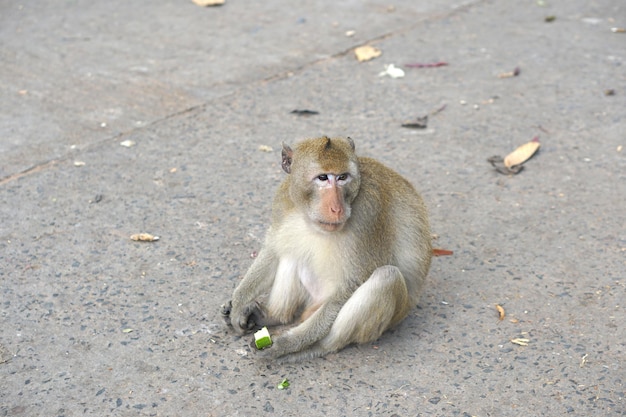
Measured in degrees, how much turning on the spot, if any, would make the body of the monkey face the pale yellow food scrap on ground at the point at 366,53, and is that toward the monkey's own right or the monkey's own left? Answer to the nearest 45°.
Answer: approximately 135° to the monkey's own right

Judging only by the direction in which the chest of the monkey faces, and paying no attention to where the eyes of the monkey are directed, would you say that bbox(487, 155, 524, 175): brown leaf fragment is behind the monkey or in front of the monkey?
behind

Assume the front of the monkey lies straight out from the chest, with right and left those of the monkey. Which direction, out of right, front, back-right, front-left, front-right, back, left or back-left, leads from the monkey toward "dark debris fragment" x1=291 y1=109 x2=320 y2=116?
back-right

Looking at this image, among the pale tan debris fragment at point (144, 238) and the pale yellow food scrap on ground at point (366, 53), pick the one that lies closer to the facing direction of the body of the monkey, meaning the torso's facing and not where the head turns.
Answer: the pale tan debris fragment

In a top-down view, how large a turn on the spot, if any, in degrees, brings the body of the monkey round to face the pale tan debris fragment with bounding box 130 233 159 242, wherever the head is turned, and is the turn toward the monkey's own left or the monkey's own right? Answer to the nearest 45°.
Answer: approximately 90° to the monkey's own right

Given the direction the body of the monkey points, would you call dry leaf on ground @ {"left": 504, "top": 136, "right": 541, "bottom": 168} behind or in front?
behind

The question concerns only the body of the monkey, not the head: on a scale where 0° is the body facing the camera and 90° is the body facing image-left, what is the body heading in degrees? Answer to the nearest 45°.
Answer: approximately 45°
